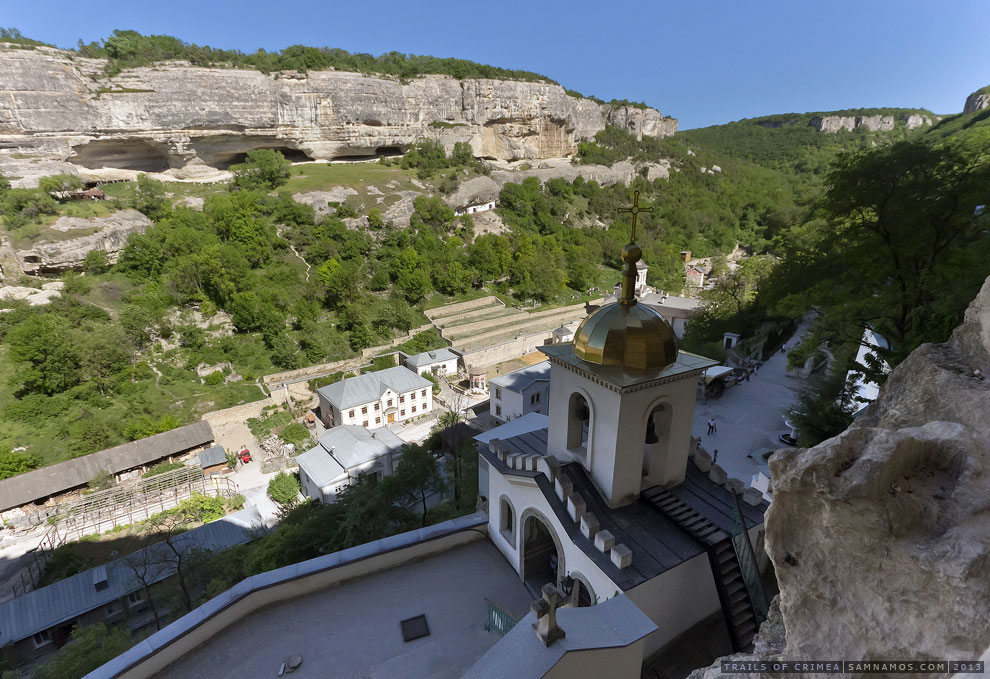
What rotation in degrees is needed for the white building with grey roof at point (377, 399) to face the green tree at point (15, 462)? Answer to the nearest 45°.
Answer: approximately 135° to its right

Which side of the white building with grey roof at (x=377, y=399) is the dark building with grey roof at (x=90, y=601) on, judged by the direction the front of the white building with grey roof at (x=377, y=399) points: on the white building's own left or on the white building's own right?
on the white building's own right

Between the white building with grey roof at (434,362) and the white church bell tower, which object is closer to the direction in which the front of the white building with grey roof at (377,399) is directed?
the white church bell tower

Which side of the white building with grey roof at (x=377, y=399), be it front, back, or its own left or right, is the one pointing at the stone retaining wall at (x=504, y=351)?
left

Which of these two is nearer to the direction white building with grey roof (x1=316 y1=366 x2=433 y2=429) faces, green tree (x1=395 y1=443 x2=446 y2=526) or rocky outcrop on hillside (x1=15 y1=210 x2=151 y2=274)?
the green tree

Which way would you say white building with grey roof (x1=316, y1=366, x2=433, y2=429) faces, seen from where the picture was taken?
facing the viewer and to the right of the viewer

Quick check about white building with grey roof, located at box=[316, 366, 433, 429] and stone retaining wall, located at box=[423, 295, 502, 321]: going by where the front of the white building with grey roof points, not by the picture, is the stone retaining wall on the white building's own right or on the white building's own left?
on the white building's own left

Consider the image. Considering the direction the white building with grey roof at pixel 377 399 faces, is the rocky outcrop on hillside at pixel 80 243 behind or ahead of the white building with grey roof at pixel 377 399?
behind

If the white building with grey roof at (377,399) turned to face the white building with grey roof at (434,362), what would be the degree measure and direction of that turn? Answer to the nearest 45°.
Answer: approximately 90° to its left

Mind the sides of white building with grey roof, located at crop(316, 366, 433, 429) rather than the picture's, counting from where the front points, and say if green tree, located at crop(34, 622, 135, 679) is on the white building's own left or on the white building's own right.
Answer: on the white building's own right

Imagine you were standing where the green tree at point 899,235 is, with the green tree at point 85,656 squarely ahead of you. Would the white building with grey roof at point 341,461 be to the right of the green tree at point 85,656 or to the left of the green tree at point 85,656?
right
